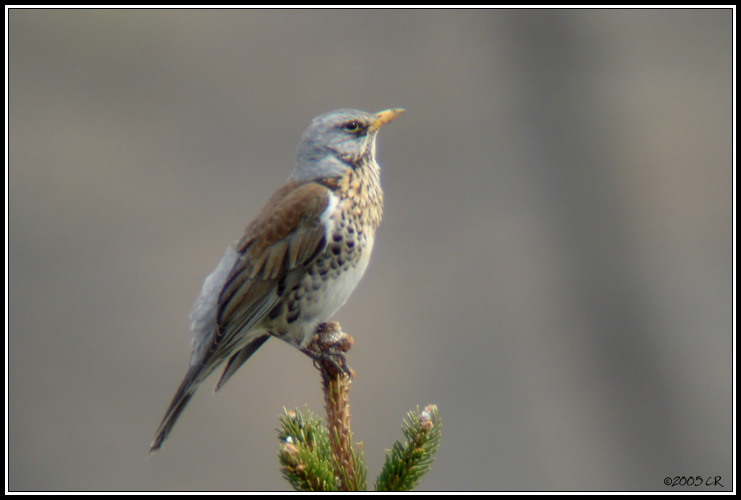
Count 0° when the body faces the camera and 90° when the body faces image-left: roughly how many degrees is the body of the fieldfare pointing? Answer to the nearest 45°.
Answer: approximately 270°
